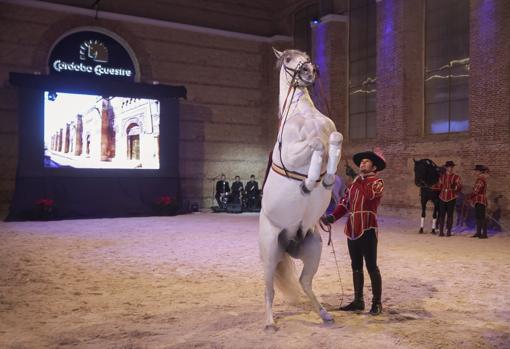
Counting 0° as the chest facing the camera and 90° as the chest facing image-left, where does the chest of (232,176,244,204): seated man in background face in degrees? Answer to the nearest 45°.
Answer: approximately 0°

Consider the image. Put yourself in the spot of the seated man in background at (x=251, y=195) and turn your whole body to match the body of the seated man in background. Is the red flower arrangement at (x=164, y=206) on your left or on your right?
on your right

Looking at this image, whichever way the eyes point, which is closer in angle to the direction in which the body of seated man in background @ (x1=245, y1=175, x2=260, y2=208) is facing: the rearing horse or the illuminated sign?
the rearing horse

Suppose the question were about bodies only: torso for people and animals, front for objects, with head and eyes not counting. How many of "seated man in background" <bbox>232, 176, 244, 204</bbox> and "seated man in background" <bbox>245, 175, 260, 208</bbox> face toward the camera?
2

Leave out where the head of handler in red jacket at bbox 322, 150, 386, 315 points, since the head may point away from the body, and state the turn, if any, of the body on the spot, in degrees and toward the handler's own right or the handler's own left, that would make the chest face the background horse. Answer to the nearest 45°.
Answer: approximately 135° to the handler's own right

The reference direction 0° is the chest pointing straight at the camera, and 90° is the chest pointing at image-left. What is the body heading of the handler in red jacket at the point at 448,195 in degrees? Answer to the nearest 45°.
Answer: approximately 0°

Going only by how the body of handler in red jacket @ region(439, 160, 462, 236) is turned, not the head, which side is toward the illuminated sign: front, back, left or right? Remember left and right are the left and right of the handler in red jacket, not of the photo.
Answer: right

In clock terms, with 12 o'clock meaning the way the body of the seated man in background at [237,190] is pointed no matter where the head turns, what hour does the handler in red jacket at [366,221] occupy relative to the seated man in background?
The handler in red jacket is roughly at 12 o'clock from the seated man in background.
